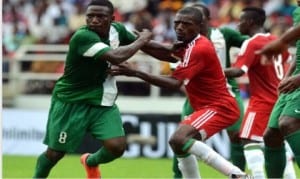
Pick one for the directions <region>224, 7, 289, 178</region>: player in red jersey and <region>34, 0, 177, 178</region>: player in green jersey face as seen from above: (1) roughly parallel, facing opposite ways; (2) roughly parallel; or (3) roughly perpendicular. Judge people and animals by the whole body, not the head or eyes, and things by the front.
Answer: roughly parallel, facing opposite ways

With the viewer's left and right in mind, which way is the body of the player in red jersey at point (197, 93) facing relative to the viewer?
facing to the left of the viewer

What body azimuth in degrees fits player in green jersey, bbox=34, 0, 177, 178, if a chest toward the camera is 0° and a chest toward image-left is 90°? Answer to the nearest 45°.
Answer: approximately 315°

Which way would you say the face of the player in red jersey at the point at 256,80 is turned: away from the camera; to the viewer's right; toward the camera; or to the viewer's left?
to the viewer's left

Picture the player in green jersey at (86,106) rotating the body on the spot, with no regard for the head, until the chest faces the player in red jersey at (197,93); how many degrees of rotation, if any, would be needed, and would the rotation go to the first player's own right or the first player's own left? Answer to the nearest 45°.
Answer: approximately 45° to the first player's own left

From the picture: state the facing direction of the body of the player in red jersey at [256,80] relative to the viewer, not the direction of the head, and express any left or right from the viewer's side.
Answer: facing away from the viewer and to the left of the viewer

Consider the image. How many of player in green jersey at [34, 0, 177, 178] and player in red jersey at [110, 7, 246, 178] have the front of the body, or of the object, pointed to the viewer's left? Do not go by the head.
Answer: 1
